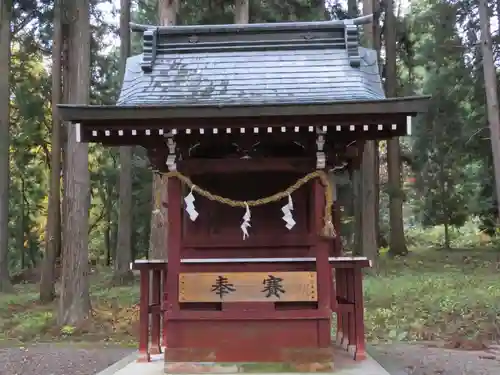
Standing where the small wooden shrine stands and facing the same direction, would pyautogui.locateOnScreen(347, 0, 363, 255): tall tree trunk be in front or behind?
behind

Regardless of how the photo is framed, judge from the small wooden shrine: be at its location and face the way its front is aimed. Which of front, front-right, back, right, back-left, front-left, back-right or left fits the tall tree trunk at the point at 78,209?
back-right

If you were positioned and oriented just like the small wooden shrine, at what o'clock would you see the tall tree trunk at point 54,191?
The tall tree trunk is roughly at 5 o'clock from the small wooden shrine.

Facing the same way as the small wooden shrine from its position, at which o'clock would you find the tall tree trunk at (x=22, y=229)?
The tall tree trunk is roughly at 5 o'clock from the small wooden shrine.

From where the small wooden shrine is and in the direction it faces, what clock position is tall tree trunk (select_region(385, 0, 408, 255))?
The tall tree trunk is roughly at 7 o'clock from the small wooden shrine.

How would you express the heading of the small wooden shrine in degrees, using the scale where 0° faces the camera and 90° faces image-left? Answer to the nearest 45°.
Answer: approximately 0°

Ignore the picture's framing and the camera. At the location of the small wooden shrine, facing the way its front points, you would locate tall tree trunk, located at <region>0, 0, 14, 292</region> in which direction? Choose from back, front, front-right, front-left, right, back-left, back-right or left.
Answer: back-right

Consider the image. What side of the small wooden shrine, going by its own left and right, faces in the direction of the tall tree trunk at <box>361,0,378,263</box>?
back

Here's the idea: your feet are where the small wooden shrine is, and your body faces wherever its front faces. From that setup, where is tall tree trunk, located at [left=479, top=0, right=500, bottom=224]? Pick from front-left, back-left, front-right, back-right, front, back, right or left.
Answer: back-left
